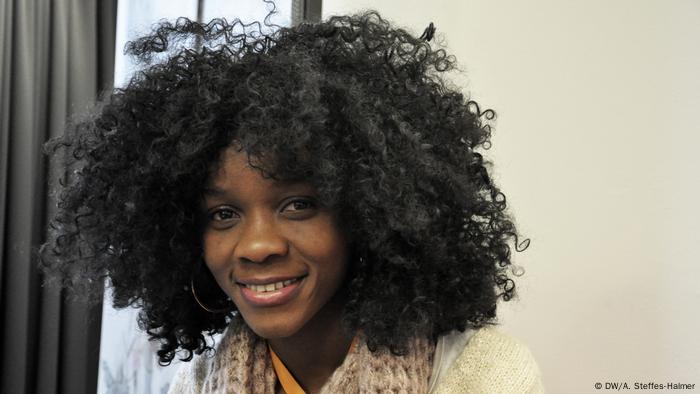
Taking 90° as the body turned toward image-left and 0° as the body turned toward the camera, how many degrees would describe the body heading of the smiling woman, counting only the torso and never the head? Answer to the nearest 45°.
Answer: approximately 45°

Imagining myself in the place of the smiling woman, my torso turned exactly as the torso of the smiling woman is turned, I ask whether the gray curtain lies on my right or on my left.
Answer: on my right

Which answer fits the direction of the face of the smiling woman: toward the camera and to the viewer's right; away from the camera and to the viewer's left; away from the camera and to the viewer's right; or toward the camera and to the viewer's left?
toward the camera and to the viewer's left
